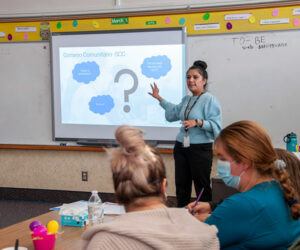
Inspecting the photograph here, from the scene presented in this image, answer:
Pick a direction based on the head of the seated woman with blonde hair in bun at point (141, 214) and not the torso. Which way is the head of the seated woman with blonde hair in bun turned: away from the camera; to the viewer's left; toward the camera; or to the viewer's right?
away from the camera

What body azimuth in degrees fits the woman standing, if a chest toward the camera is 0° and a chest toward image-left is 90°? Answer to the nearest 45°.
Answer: approximately 45°

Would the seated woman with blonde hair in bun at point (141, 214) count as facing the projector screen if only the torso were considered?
yes

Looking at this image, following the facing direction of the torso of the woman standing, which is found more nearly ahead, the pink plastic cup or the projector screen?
the pink plastic cup

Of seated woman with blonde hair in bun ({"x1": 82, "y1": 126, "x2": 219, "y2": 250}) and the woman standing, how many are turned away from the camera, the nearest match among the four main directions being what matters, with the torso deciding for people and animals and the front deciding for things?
1

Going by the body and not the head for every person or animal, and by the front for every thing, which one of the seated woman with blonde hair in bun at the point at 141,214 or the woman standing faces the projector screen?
the seated woman with blonde hair in bun

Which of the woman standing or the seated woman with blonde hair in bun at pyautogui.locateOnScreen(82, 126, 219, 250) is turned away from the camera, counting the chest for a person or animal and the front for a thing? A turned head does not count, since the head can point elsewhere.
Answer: the seated woman with blonde hair in bun

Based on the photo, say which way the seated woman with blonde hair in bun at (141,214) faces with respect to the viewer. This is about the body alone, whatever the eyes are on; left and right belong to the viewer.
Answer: facing away from the viewer

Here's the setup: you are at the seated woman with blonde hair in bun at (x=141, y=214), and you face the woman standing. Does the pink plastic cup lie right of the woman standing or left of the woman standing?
left

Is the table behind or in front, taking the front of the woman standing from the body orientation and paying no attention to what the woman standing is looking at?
in front

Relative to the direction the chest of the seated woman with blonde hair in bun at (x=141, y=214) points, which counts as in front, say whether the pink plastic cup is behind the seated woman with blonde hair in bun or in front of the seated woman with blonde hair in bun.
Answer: in front

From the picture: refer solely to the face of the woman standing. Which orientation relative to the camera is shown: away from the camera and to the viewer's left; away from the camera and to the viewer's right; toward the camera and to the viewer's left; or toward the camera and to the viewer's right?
toward the camera and to the viewer's left
